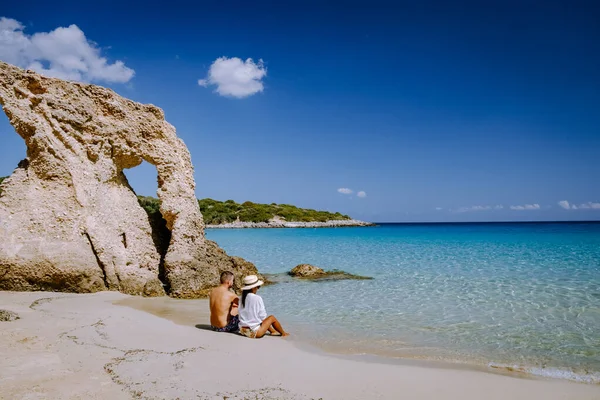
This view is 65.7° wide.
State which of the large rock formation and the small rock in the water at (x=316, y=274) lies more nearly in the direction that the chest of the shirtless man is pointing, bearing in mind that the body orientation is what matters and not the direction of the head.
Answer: the small rock in the water

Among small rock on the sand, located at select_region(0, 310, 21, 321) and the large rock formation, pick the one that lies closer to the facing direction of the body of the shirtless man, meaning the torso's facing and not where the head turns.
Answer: the large rock formation

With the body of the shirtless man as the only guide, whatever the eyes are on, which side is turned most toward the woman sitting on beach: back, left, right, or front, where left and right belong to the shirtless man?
right

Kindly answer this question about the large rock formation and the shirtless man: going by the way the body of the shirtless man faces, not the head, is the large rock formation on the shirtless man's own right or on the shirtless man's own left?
on the shirtless man's own left

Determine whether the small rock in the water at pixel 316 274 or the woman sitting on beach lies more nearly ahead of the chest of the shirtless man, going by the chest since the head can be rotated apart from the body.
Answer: the small rock in the water

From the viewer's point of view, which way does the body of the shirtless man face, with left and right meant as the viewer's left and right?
facing away from the viewer and to the right of the viewer

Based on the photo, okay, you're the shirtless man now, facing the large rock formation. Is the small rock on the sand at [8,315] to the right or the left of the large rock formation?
left
